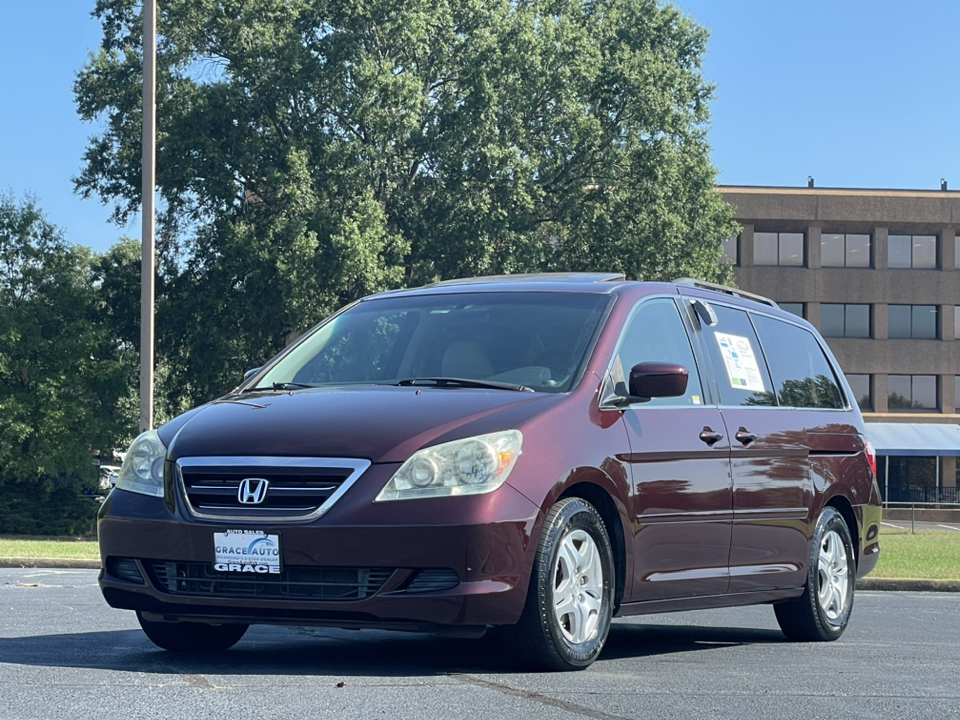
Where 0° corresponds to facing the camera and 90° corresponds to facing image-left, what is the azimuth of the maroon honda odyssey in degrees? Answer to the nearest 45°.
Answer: approximately 45°

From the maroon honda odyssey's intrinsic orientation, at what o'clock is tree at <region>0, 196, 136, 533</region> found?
The tree is roughly at 4 o'clock from the maroon honda odyssey.

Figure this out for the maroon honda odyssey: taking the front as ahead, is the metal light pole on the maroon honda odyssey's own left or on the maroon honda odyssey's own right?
on the maroon honda odyssey's own right

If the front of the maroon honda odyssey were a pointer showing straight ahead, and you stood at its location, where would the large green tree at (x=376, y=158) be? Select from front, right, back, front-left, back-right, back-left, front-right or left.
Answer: back-right
